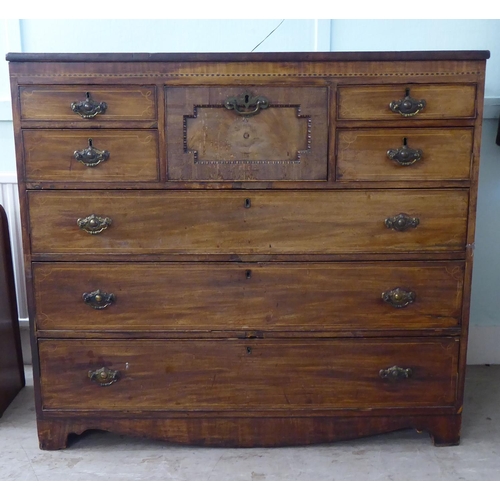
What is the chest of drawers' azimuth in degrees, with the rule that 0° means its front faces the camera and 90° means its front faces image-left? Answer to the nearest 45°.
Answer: approximately 0°

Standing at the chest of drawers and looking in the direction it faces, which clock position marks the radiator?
The radiator is roughly at 4 o'clock from the chest of drawers.

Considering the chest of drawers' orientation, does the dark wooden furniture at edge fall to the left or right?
on its right
